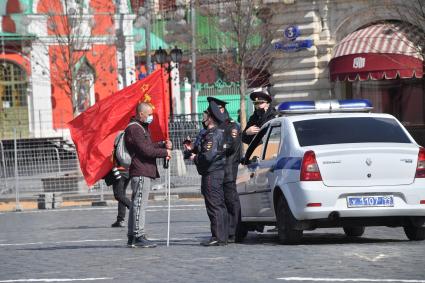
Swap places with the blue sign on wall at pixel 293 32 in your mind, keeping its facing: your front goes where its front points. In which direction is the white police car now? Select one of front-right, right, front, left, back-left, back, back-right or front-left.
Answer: front

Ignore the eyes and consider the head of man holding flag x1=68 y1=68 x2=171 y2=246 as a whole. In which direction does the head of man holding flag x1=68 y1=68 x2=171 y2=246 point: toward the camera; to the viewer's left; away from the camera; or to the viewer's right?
to the viewer's right

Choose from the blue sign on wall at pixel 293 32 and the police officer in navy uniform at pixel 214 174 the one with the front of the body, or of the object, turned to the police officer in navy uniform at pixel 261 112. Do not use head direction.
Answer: the blue sign on wall

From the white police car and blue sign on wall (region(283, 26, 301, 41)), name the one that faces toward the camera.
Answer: the blue sign on wall

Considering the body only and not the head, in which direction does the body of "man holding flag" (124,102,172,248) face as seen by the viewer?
to the viewer's right

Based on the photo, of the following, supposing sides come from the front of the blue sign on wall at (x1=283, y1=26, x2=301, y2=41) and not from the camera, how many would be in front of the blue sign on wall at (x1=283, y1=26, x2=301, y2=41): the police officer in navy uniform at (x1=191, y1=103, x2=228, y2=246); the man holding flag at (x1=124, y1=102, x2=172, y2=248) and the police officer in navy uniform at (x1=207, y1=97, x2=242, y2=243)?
3

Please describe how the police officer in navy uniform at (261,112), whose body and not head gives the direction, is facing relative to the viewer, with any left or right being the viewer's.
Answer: facing the viewer and to the left of the viewer

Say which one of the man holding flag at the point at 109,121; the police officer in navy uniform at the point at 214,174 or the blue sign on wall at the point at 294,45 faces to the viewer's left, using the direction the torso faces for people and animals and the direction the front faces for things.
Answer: the police officer in navy uniform

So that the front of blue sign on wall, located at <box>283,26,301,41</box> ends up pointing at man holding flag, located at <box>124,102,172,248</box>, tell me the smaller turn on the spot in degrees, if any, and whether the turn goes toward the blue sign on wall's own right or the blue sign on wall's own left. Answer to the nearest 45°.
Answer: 0° — it already faces them

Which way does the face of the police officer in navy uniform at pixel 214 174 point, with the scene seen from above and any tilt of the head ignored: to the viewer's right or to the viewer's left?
to the viewer's left

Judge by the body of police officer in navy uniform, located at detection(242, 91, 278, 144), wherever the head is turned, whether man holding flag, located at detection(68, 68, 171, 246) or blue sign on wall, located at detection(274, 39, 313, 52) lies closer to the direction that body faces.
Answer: the man holding flag

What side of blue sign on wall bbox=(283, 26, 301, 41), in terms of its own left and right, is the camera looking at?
front

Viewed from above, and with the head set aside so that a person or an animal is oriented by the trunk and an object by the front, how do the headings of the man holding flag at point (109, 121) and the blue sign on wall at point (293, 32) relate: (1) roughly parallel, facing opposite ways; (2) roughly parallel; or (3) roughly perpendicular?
roughly perpendicular

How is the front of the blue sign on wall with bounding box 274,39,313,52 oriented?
toward the camera

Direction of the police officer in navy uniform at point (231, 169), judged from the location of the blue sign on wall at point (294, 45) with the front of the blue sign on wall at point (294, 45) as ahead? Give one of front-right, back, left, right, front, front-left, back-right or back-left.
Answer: front

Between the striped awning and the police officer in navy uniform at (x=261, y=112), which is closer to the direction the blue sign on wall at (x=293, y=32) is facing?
the police officer in navy uniform

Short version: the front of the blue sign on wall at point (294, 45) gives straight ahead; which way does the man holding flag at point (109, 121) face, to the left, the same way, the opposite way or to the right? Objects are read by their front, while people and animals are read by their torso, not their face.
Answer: to the left
